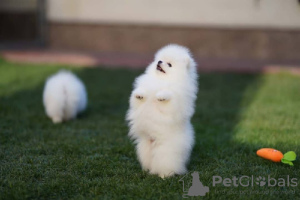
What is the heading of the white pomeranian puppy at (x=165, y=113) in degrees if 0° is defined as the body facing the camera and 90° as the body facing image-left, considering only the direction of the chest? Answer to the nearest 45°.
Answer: approximately 45°

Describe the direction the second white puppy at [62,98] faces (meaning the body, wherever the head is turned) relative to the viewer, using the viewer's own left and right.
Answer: facing away from the viewer

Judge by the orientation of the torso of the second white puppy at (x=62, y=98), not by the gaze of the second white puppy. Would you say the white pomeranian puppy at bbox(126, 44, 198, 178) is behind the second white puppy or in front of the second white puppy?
behind

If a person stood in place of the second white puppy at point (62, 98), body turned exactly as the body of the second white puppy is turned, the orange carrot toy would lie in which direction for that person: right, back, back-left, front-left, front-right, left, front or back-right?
back-right

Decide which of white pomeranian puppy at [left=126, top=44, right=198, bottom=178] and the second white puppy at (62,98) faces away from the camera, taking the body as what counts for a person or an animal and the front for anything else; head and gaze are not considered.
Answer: the second white puppy

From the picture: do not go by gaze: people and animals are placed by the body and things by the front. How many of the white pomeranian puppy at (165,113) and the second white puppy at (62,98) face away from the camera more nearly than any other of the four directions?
1
